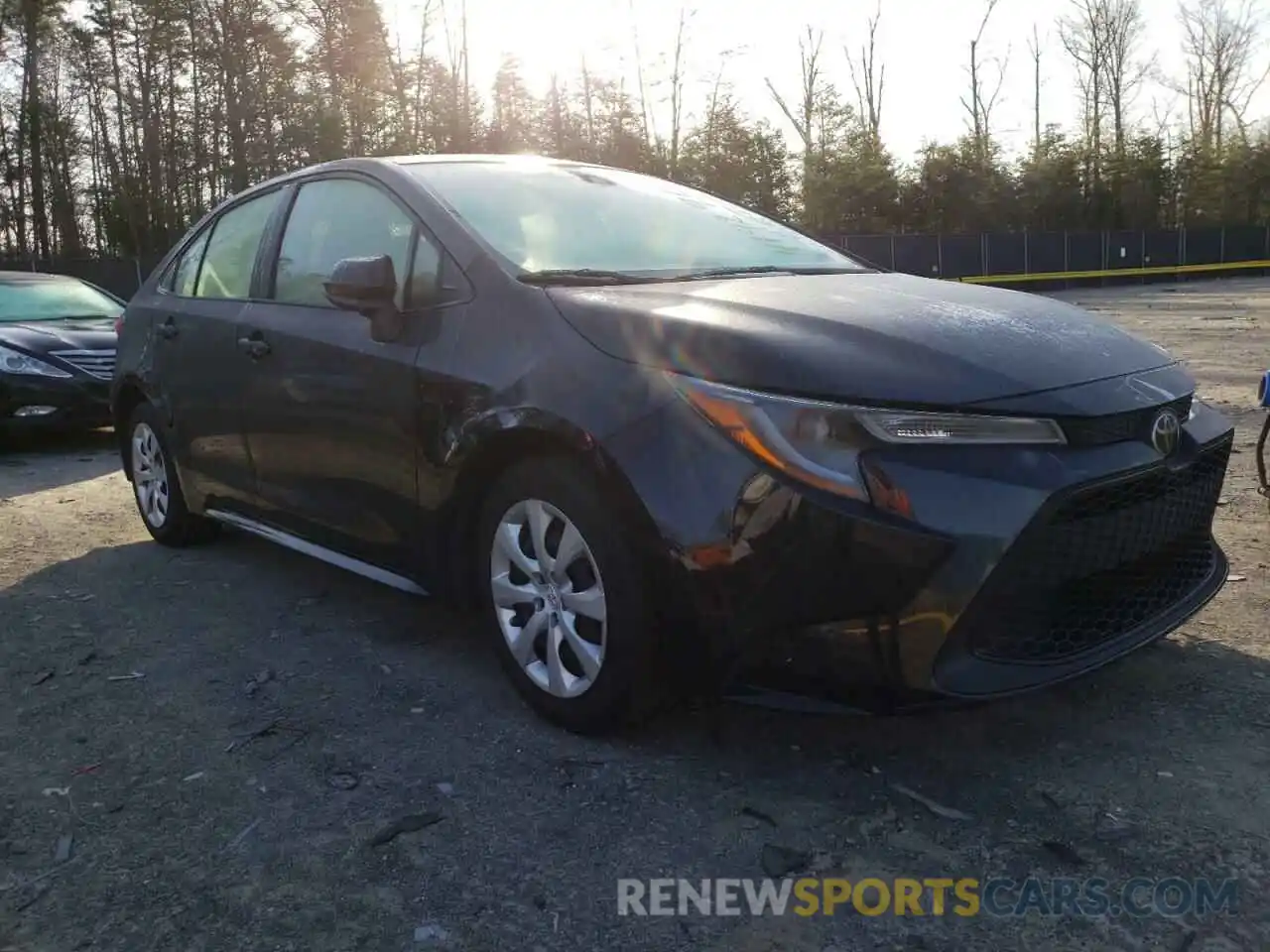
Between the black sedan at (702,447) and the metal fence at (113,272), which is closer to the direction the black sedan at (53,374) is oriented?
the black sedan

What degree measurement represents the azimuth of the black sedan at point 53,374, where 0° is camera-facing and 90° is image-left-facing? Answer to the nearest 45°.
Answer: approximately 315°

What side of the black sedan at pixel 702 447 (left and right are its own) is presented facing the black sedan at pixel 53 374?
back

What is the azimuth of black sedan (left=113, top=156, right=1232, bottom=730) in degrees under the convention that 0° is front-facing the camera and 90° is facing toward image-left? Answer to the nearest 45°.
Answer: approximately 315°

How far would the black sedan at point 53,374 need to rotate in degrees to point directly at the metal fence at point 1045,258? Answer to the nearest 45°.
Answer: approximately 90° to its left

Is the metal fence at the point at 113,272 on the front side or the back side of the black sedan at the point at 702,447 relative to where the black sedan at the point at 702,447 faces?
on the back side

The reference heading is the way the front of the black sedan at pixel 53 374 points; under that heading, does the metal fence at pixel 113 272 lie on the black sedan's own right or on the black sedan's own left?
on the black sedan's own left
